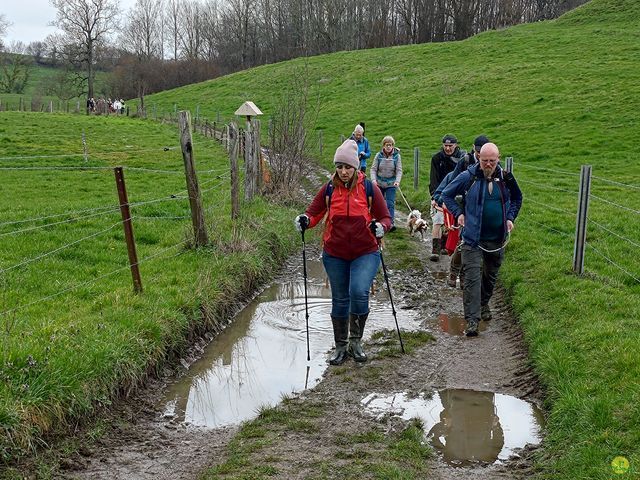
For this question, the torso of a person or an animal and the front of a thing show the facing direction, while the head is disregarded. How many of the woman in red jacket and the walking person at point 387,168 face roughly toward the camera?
2

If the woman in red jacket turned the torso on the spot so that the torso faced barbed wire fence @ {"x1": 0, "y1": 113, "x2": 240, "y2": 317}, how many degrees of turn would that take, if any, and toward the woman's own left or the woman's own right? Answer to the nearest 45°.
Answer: approximately 135° to the woman's own right

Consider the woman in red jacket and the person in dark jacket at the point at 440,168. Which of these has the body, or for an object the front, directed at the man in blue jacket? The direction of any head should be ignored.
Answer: the person in dark jacket

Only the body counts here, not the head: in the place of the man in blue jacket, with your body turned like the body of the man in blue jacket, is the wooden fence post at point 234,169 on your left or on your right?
on your right

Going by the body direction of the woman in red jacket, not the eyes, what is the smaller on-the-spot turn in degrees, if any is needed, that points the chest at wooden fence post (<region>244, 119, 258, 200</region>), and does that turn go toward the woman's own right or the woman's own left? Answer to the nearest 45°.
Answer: approximately 180°

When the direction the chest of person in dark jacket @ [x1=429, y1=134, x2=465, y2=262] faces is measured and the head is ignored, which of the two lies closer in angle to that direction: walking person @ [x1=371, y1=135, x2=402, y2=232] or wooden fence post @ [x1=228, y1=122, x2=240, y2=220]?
the wooden fence post

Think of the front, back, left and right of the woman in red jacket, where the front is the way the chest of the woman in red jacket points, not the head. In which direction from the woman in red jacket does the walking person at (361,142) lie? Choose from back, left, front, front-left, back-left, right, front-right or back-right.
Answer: back

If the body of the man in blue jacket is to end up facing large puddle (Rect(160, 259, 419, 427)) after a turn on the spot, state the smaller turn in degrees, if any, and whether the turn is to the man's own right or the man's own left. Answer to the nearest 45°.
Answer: approximately 45° to the man's own right

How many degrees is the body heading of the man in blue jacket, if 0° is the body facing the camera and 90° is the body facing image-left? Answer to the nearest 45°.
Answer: approximately 0°
